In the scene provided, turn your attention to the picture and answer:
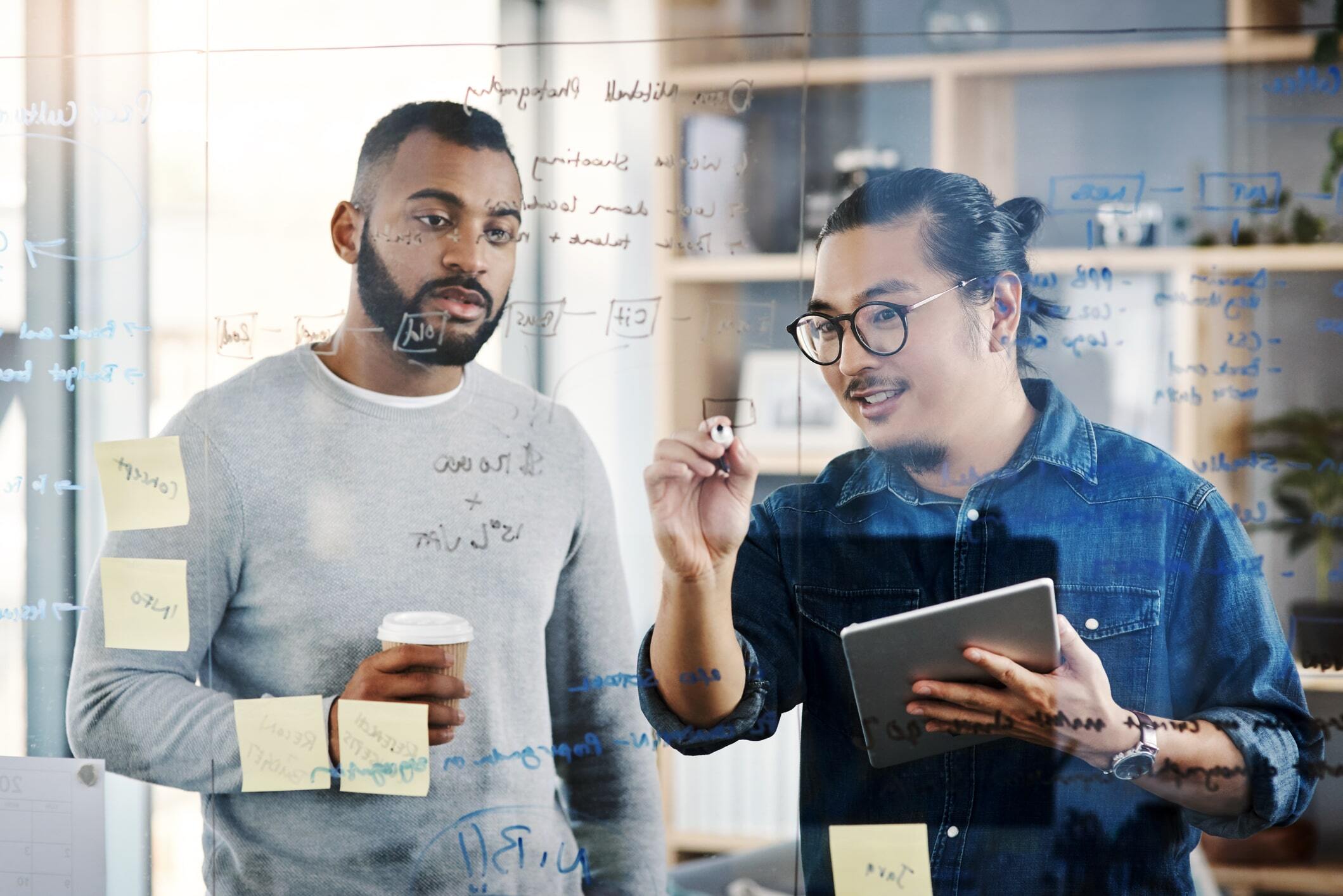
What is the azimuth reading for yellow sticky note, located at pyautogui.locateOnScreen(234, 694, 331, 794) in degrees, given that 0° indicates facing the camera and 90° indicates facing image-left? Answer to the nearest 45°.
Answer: approximately 180°

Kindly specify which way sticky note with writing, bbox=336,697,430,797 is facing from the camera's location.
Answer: facing away from the viewer

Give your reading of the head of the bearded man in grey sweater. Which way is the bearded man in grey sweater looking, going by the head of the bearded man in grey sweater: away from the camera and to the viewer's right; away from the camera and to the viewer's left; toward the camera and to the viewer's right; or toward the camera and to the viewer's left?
toward the camera and to the viewer's right

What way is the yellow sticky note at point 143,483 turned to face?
away from the camera

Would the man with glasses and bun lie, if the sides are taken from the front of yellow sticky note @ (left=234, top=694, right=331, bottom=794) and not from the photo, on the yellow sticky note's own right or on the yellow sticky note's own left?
on the yellow sticky note's own right
